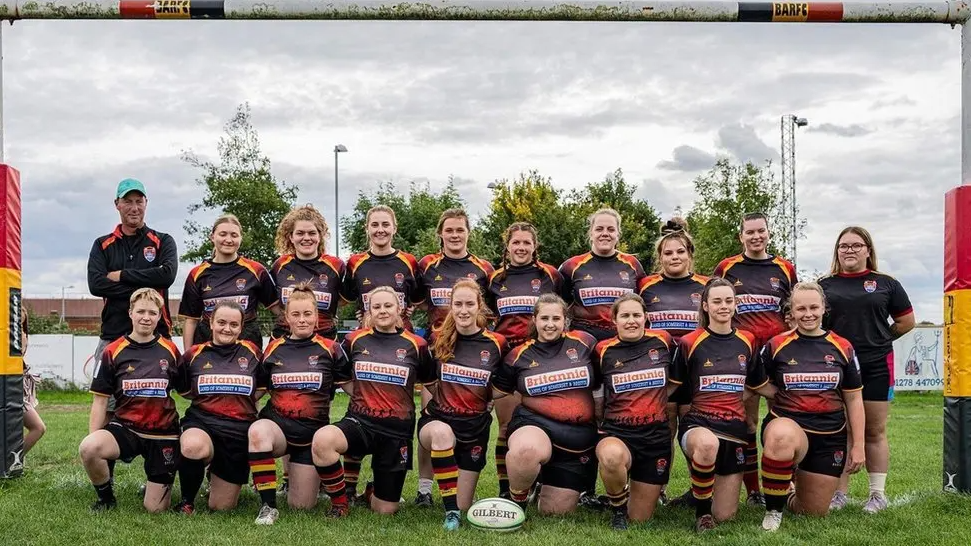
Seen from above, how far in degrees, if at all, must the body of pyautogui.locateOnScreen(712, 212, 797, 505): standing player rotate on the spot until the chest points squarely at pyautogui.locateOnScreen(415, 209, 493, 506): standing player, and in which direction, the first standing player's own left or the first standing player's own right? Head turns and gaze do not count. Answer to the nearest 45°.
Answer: approximately 90° to the first standing player's own right

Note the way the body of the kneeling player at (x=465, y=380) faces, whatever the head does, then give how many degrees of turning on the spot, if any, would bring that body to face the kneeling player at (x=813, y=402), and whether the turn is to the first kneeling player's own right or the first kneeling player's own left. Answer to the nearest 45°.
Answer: approximately 90° to the first kneeling player's own left

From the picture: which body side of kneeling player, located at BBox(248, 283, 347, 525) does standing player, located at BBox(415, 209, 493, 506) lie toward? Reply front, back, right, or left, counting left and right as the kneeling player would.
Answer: left

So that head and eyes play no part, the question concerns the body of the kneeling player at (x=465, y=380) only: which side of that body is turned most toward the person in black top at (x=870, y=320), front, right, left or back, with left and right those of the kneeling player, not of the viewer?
left
